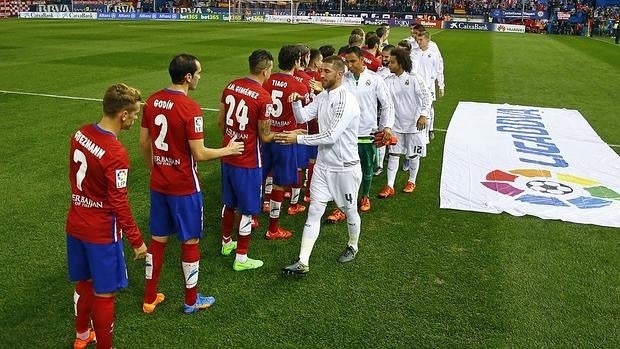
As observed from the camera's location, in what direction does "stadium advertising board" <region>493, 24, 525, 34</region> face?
facing the viewer

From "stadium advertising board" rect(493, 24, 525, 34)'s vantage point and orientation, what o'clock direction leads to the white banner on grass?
The white banner on grass is roughly at 12 o'clock from the stadium advertising board.
